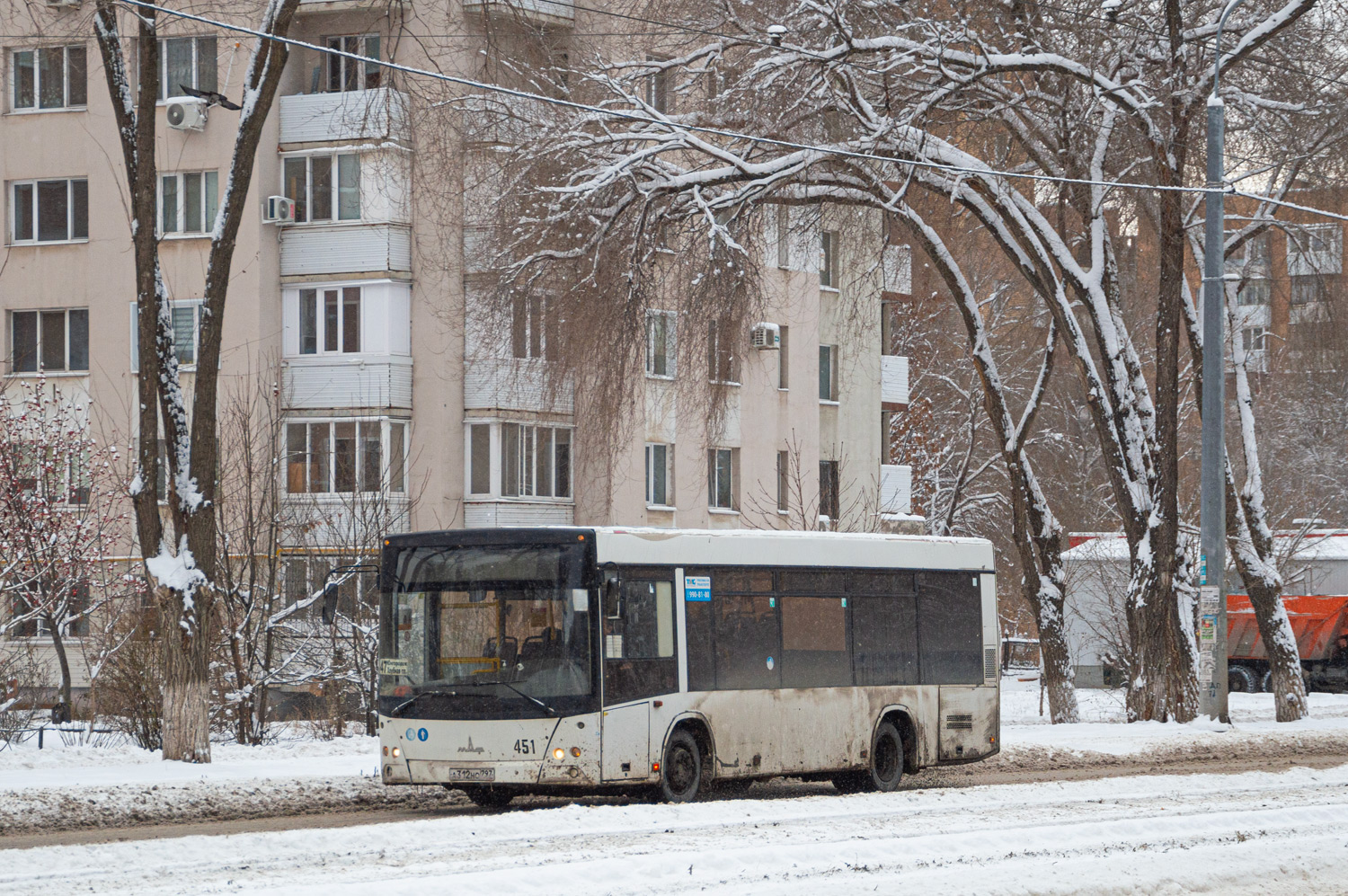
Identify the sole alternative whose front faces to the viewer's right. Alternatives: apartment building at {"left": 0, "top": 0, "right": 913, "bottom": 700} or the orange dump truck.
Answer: the orange dump truck

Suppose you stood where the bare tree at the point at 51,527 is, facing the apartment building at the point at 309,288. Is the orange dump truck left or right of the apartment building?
right

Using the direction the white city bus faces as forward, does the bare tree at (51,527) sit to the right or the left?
on its right

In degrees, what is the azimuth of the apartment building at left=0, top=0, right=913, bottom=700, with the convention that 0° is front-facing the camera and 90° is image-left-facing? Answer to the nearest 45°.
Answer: approximately 0°

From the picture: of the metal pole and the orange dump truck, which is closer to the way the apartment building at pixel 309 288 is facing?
the metal pole

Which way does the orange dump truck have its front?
to the viewer's right

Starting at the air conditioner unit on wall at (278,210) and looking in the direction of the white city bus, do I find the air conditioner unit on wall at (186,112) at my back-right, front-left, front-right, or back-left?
back-right

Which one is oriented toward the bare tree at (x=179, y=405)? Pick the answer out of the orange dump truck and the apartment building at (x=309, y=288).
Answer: the apartment building

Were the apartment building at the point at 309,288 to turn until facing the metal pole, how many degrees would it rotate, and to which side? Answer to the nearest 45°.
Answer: approximately 45° to its left

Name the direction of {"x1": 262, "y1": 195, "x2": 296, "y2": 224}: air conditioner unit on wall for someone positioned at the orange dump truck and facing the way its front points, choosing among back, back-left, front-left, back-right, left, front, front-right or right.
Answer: back-right

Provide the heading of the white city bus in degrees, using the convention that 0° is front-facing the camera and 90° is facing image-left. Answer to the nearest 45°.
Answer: approximately 45°

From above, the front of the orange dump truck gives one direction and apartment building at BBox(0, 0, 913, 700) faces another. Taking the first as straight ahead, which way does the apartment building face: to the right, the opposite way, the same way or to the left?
to the right

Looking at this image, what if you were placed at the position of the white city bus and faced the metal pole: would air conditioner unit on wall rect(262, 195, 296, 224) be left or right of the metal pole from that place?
left
